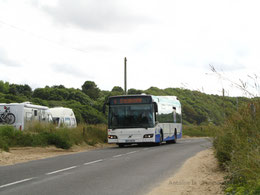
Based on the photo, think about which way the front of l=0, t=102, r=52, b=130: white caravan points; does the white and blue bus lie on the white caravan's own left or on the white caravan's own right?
on the white caravan's own right

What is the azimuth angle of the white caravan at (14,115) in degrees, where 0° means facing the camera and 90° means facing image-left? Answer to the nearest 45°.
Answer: approximately 225°
